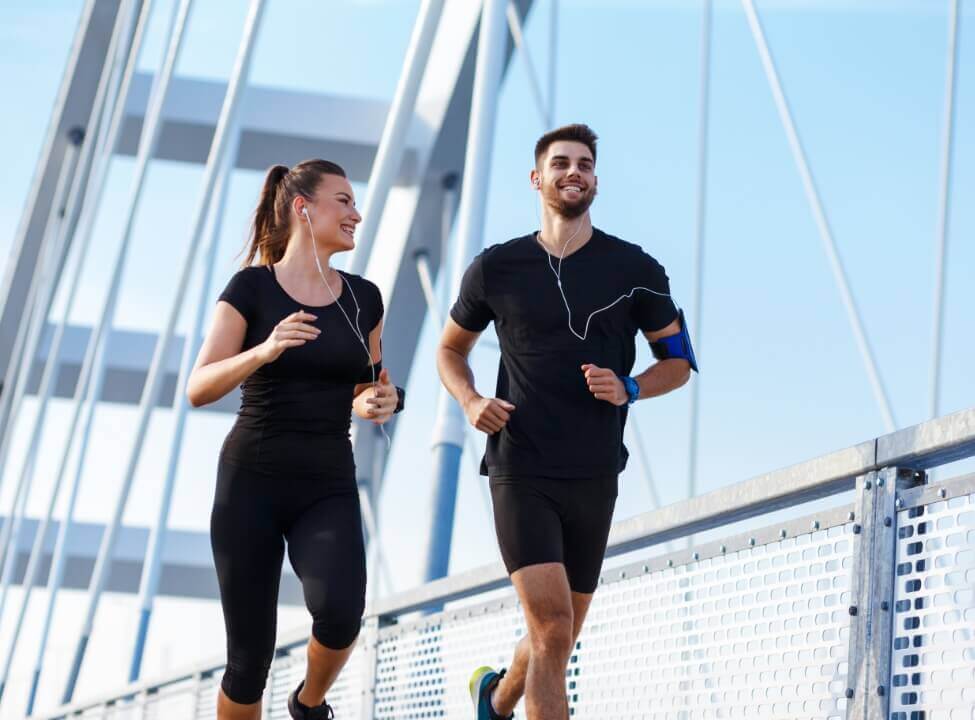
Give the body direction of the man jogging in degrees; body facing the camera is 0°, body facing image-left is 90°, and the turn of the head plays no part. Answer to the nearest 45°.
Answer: approximately 0°
